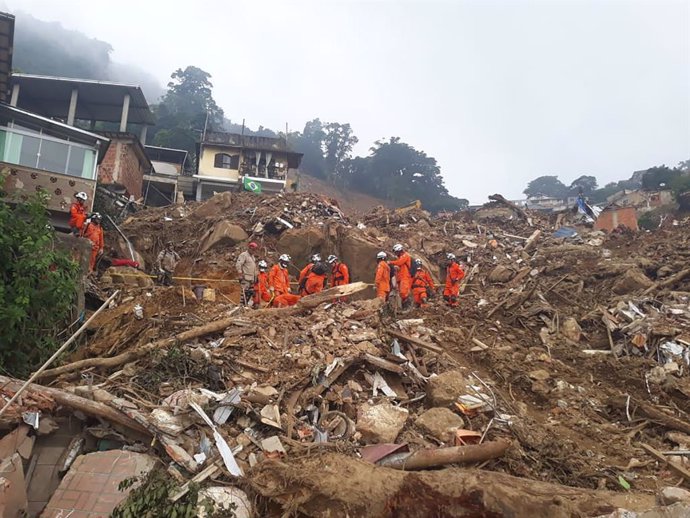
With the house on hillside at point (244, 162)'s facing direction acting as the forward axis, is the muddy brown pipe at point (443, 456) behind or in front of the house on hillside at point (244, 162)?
in front

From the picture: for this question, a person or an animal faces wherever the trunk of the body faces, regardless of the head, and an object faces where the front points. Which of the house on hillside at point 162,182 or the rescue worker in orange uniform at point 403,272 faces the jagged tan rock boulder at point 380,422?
the house on hillside

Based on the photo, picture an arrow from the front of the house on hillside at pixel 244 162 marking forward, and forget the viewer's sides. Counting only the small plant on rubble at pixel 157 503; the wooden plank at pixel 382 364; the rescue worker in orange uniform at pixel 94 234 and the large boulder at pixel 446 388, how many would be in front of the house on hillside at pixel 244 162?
4

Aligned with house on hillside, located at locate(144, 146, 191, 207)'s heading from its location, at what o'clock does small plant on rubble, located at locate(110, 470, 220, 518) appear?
The small plant on rubble is roughly at 12 o'clock from the house on hillside.

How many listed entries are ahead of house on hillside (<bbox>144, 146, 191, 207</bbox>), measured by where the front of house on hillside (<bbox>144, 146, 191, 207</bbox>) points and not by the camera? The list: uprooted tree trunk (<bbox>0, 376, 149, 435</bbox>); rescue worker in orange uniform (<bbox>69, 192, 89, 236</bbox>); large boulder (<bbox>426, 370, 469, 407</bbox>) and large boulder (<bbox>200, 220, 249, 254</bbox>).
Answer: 4

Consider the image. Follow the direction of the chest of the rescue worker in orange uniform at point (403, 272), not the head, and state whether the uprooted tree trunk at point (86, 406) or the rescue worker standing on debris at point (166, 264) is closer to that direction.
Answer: the rescue worker standing on debris

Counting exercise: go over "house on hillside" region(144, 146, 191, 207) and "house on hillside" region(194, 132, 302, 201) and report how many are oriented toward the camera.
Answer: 2
